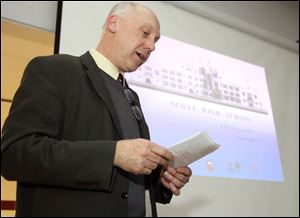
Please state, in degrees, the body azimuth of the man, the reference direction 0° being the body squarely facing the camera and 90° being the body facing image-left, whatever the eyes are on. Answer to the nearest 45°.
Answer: approximately 315°

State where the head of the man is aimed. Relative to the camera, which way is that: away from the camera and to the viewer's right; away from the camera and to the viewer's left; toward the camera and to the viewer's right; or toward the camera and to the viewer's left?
toward the camera and to the viewer's right
